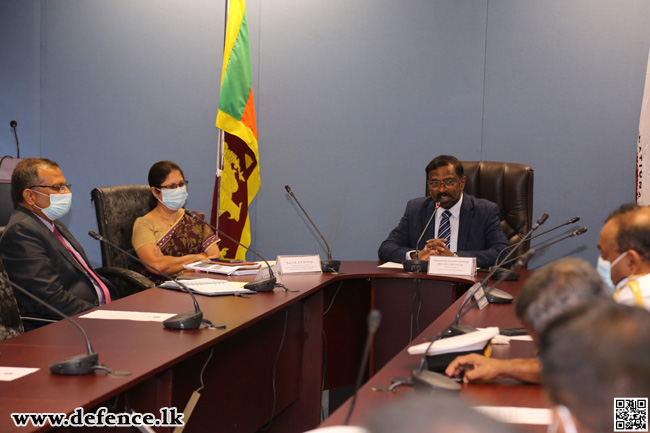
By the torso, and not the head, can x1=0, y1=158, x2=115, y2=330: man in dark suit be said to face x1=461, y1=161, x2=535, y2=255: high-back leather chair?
yes

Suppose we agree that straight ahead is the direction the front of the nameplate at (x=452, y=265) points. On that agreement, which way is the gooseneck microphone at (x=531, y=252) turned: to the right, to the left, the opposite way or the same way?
to the left

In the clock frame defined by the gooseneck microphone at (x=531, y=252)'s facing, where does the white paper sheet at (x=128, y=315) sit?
The white paper sheet is roughly at 5 o'clock from the gooseneck microphone.

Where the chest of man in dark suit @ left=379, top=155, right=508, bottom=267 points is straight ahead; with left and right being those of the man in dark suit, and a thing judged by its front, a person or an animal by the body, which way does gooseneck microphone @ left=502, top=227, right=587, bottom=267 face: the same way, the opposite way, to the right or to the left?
to the left

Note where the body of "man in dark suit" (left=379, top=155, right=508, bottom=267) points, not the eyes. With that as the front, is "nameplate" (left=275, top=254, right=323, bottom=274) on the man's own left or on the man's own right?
on the man's own right

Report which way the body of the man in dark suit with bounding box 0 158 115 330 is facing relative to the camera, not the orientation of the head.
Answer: to the viewer's right

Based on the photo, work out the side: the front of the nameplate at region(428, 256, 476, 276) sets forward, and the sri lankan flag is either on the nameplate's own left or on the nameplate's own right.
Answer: on the nameplate's own right

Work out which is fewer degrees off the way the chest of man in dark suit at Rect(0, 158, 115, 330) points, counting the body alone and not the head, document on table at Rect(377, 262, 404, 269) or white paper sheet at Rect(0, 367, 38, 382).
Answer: the document on table

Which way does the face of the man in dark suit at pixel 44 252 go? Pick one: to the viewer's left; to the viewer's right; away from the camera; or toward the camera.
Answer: to the viewer's right

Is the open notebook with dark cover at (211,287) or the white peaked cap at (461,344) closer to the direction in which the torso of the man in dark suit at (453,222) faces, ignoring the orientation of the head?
the white peaked cap

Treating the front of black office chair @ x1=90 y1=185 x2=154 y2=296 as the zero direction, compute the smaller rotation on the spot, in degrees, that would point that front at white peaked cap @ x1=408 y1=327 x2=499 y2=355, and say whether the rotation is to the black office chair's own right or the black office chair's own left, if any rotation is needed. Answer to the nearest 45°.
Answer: approximately 45° to the black office chair's own right
